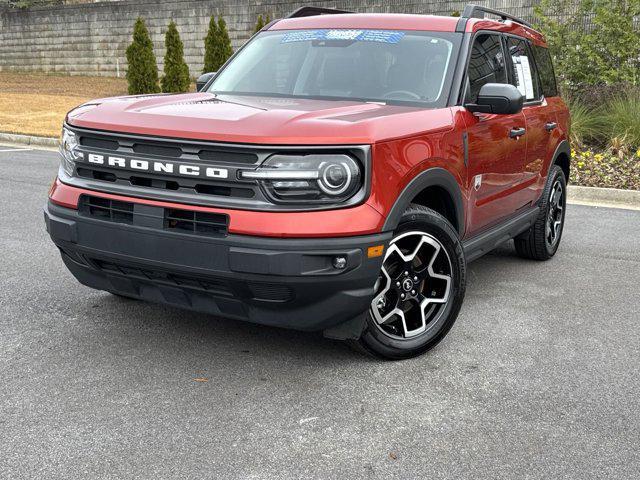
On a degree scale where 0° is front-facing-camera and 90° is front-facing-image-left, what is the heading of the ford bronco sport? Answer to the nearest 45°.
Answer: approximately 45°

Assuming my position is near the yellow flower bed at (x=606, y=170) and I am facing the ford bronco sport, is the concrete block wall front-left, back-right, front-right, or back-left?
back-right

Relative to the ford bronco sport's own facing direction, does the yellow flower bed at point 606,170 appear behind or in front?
behind

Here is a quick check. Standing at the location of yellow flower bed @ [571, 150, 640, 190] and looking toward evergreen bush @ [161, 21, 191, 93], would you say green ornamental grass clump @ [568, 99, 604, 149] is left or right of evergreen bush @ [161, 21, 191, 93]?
right

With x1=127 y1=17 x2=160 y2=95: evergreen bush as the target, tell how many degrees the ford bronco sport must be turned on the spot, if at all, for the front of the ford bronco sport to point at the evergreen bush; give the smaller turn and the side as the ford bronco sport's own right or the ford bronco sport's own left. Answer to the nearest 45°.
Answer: approximately 135° to the ford bronco sport's own right

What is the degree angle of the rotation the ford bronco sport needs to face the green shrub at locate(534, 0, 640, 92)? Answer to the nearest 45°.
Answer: approximately 180°

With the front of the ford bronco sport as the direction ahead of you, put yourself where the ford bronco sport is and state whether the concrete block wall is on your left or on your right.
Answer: on your right
